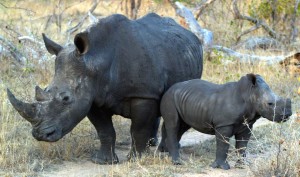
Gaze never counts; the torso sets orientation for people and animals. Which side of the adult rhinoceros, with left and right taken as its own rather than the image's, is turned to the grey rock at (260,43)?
back

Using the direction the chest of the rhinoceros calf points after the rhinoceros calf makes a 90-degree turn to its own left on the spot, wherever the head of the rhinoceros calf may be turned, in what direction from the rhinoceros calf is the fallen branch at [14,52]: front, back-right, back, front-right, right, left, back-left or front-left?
front-left

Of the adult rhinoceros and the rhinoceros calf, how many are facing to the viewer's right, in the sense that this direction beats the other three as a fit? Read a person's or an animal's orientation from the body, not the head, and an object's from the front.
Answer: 1

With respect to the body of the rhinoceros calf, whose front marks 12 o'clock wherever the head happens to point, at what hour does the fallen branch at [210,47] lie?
The fallen branch is roughly at 9 o'clock from the rhinoceros calf.

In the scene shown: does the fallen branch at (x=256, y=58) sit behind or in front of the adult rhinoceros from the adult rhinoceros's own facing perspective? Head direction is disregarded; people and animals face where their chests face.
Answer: behind

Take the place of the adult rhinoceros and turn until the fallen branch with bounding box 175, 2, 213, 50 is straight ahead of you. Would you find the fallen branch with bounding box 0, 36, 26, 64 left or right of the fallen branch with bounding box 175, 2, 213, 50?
left

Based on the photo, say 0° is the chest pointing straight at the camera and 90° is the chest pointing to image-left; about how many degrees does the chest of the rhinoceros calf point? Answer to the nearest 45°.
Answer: approximately 270°

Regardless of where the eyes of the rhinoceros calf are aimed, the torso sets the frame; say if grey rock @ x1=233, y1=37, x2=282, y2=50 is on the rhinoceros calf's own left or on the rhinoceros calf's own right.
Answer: on the rhinoceros calf's own left

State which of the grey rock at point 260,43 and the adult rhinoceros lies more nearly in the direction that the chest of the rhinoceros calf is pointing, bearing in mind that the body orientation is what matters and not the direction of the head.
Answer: the grey rock

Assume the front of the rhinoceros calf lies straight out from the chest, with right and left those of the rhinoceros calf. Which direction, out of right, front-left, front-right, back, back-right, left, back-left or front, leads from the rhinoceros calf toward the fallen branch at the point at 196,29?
left

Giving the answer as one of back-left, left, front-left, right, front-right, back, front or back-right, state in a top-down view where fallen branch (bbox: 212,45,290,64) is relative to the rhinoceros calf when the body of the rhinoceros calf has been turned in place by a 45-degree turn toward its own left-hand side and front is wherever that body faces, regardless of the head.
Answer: front-left
